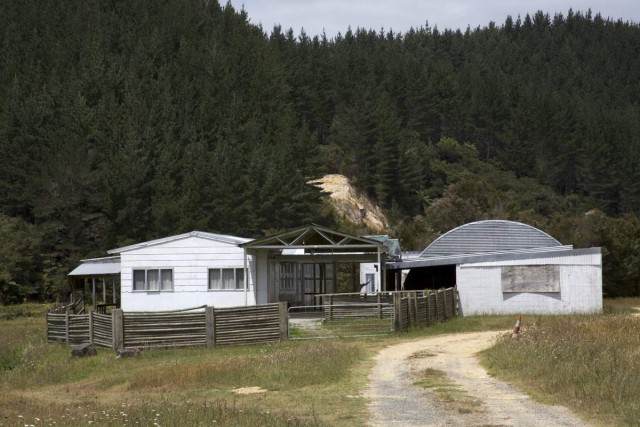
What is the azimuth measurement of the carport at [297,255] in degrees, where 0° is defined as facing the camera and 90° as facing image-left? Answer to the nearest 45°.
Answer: approximately 0°

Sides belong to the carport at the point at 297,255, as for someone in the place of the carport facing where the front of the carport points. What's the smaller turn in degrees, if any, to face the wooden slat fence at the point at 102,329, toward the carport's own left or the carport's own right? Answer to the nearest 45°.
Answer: approximately 45° to the carport's own right

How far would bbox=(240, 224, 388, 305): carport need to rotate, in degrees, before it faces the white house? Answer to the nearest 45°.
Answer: approximately 90° to its right

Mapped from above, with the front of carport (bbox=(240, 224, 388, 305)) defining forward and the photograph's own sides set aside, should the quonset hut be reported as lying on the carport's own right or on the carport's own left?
on the carport's own left

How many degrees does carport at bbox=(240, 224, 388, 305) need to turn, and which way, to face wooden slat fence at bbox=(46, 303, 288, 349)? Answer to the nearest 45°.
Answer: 0° — it already faces it

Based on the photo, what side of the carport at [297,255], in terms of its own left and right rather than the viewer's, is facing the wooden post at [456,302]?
left

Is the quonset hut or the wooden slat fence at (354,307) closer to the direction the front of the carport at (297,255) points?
the wooden slat fence
